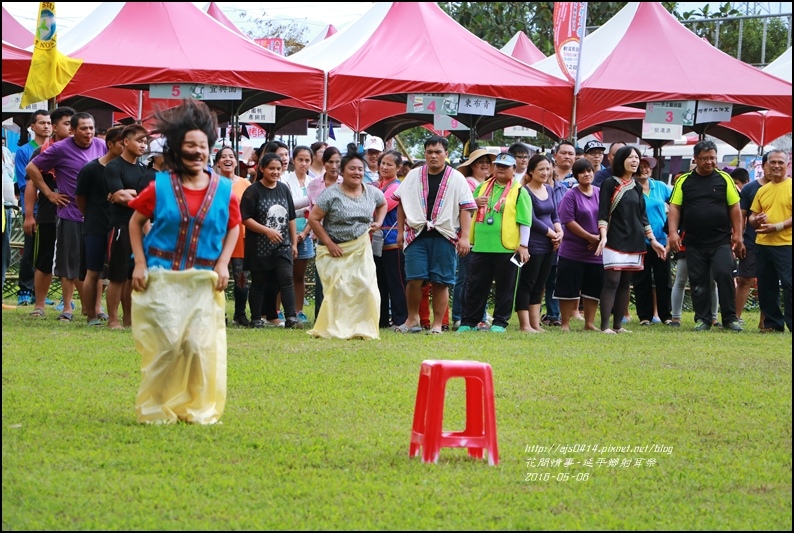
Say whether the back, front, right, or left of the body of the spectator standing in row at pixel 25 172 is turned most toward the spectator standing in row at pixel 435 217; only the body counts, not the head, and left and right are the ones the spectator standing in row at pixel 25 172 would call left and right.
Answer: front

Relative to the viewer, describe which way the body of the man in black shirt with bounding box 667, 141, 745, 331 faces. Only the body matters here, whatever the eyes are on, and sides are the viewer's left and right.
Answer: facing the viewer

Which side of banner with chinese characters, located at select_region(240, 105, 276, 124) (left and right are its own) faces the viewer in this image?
front

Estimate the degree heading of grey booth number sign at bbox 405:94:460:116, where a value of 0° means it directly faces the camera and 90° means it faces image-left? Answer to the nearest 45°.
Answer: approximately 0°

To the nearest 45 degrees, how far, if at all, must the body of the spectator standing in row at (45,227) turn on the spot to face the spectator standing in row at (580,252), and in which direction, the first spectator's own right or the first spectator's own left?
approximately 45° to the first spectator's own left

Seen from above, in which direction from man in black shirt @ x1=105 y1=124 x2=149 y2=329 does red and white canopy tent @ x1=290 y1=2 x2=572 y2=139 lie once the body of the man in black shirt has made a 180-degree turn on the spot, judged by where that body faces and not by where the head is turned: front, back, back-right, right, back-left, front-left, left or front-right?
right

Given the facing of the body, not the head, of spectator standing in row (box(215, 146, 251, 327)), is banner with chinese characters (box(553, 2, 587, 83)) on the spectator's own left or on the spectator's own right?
on the spectator's own left

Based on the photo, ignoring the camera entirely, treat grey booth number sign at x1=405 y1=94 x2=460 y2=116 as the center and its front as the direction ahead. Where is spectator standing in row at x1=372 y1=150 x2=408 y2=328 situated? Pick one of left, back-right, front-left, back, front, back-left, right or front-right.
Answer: front

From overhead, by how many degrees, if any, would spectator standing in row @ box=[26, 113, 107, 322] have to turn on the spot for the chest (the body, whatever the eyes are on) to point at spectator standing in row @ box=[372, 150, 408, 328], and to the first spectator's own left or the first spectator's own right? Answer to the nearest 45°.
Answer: approximately 45° to the first spectator's own left

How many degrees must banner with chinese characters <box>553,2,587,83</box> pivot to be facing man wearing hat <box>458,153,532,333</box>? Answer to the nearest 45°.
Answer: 0° — it already faces them

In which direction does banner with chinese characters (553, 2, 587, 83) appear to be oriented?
toward the camera

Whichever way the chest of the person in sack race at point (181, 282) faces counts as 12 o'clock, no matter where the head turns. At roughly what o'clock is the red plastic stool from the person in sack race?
The red plastic stool is roughly at 10 o'clock from the person in sack race.

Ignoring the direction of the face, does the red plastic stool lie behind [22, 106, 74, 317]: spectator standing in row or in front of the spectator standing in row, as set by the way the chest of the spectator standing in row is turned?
in front

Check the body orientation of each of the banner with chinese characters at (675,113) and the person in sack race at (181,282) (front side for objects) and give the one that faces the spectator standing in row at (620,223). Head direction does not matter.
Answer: the banner with chinese characters
